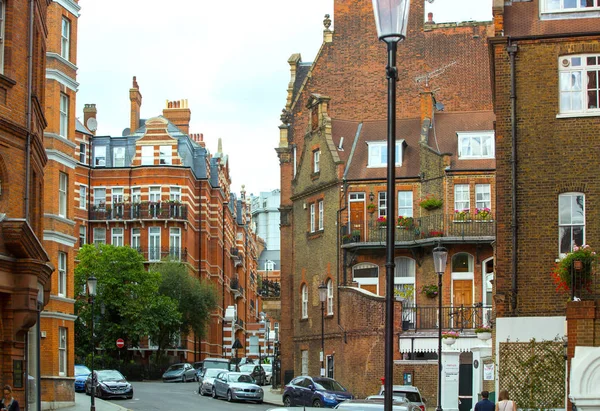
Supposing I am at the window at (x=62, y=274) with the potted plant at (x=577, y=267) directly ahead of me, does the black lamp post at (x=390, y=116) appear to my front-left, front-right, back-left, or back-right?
front-right

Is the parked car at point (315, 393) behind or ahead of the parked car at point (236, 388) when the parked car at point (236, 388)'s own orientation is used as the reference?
ahead

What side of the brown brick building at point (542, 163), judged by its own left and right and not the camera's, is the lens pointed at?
front

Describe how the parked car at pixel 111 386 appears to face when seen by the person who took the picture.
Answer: facing the viewer and to the right of the viewer

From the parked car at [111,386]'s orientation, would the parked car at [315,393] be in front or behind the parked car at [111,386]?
in front

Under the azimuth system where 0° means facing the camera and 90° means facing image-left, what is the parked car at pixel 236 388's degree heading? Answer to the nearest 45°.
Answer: approximately 315°

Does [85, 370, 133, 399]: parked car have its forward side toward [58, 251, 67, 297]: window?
no
